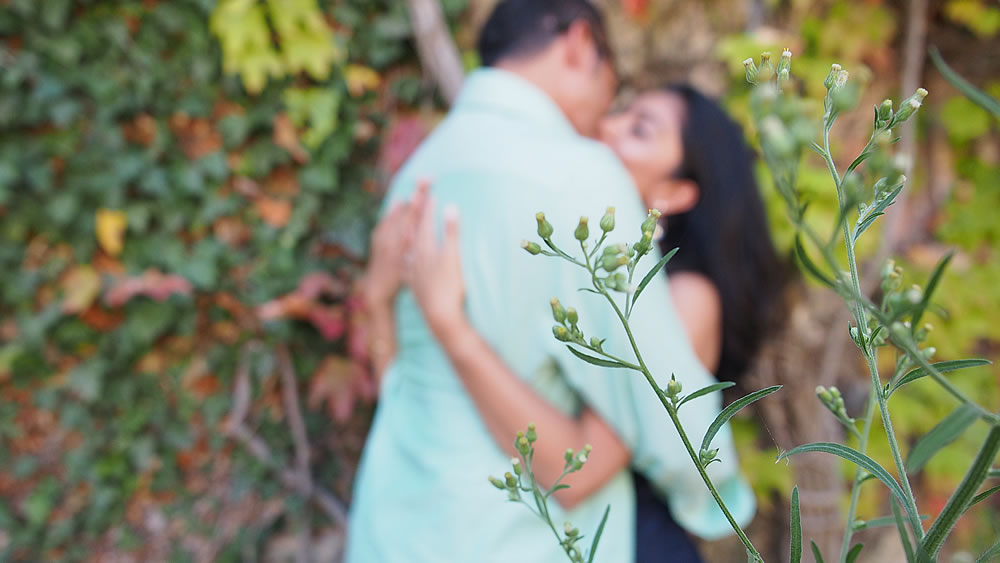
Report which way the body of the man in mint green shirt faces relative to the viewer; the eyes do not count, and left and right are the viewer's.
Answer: facing away from the viewer and to the right of the viewer

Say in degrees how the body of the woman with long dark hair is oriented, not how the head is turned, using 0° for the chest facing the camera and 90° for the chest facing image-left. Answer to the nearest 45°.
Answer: approximately 90°

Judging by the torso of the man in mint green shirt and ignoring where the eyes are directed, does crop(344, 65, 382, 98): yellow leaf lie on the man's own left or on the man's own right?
on the man's own left

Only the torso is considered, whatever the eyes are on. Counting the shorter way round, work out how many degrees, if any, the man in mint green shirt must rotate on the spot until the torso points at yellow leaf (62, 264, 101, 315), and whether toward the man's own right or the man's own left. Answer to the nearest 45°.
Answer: approximately 90° to the man's own left

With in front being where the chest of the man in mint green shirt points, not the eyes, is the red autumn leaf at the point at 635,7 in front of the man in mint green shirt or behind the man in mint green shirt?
in front

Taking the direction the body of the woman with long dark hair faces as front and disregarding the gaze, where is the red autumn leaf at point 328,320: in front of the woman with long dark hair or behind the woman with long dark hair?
in front

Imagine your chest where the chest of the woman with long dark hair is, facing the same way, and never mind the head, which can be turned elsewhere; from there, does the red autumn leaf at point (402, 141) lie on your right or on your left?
on your right

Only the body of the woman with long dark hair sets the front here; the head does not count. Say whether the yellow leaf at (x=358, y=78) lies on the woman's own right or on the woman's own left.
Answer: on the woman's own right
